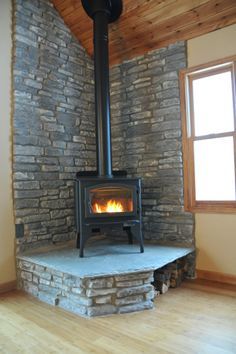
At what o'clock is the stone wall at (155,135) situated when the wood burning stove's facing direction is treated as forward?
The stone wall is roughly at 8 o'clock from the wood burning stove.

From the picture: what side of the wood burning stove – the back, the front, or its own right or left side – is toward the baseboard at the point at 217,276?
left

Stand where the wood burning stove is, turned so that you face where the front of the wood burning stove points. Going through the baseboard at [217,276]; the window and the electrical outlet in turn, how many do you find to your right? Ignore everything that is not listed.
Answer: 1

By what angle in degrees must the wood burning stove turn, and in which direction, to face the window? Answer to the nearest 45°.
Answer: approximately 90° to its left

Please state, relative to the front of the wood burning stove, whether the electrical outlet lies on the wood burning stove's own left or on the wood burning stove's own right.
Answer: on the wood burning stove's own right

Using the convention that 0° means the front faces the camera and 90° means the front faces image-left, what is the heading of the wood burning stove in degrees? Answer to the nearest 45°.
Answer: approximately 0°
